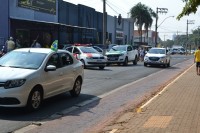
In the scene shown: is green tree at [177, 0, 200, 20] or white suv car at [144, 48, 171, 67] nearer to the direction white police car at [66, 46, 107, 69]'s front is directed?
the green tree

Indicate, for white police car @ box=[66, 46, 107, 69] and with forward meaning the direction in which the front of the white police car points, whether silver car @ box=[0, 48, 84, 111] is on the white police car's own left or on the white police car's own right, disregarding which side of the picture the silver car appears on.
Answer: on the white police car's own right

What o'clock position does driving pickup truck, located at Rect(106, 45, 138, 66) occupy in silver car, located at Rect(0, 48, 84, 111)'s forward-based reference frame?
The driving pickup truck is roughly at 5 o'clock from the silver car.

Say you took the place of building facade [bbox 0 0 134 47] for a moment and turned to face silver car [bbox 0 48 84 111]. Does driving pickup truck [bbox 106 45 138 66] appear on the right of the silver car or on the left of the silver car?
left

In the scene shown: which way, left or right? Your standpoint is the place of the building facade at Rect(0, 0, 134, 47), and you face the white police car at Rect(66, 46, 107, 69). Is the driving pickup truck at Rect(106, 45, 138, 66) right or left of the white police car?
left

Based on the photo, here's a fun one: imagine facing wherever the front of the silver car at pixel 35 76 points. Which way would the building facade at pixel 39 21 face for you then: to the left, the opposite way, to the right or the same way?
to the left
